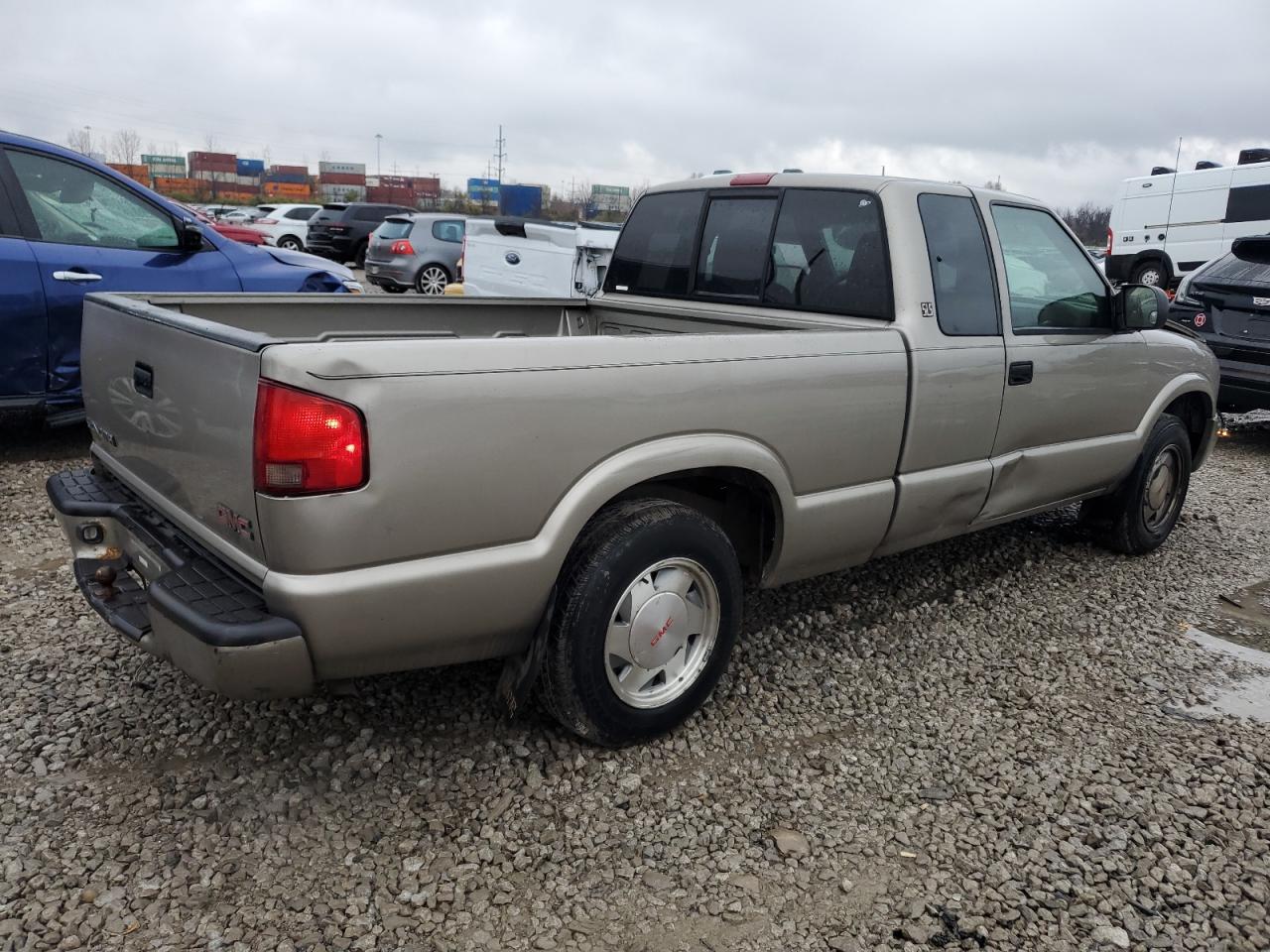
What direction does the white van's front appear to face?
to the viewer's right

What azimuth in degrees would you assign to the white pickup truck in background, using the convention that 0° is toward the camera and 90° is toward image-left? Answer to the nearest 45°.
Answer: approximately 225°

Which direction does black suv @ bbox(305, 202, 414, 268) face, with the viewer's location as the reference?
facing away from the viewer and to the right of the viewer

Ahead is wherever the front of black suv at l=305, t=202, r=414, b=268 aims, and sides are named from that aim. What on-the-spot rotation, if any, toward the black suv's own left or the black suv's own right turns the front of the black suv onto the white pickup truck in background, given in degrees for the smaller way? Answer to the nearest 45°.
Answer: approximately 135° to the black suv's own right

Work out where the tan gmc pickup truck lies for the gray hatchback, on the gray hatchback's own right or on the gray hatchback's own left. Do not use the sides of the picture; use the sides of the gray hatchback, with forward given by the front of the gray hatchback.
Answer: on the gray hatchback's own right

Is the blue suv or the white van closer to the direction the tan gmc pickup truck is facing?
the white van

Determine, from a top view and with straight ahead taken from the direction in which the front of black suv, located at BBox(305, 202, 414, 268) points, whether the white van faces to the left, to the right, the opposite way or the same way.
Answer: to the right

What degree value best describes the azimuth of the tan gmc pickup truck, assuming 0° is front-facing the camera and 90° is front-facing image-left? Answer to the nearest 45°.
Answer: approximately 225°

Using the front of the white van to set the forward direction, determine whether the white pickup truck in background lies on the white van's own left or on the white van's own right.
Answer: on the white van's own right

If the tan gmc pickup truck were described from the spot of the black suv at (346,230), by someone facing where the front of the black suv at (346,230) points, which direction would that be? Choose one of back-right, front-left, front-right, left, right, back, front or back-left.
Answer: back-right

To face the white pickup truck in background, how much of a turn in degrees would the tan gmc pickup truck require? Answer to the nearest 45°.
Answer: approximately 45° to its left
